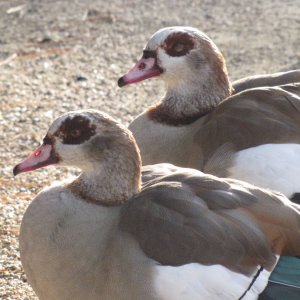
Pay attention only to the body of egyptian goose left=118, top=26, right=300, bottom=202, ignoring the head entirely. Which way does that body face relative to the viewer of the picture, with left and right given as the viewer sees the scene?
facing to the left of the viewer

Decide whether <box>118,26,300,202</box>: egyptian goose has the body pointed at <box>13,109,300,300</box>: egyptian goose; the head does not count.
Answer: no
